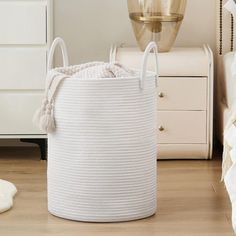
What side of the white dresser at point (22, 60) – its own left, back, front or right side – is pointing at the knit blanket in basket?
front

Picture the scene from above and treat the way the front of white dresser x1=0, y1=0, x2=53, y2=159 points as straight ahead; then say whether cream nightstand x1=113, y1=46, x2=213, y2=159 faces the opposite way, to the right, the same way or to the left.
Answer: the same way

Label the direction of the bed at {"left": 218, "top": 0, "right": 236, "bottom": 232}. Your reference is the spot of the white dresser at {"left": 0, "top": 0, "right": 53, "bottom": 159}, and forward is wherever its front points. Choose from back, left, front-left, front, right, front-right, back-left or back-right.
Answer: left

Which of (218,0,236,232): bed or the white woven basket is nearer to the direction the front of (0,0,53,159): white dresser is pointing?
the white woven basket

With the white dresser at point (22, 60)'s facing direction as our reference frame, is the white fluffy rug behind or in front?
in front

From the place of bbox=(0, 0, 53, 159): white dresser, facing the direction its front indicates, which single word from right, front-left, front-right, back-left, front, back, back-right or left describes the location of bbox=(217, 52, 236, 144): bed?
left

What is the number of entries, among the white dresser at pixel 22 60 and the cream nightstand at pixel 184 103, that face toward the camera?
2

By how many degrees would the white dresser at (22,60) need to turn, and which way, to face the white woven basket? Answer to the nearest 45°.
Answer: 0° — it already faces it

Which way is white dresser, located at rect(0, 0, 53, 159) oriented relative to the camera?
toward the camera

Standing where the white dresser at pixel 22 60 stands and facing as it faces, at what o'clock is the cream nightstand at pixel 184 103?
the cream nightstand at pixel 184 103 is roughly at 9 o'clock from the white dresser at pixel 22 60.

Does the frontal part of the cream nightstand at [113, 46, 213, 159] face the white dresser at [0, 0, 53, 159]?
no

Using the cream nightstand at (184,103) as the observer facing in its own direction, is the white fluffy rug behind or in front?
in front
